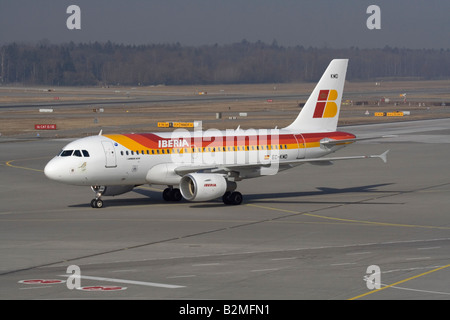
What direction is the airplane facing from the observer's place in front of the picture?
facing the viewer and to the left of the viewer
